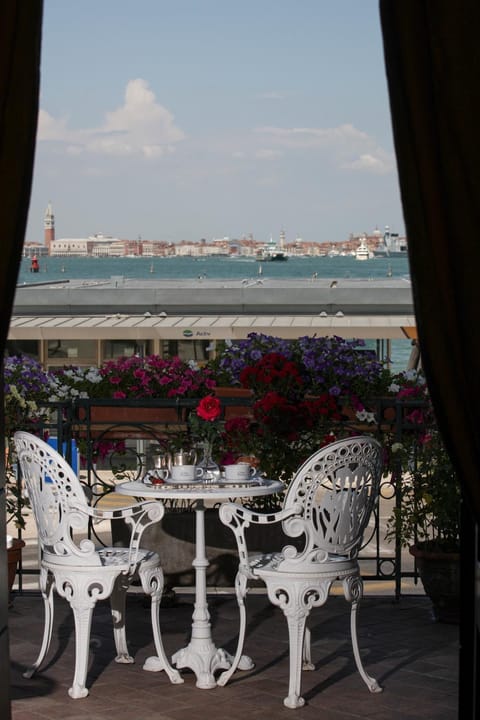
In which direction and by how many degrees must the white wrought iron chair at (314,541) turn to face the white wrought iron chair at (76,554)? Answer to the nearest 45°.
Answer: approximately 45° to its left

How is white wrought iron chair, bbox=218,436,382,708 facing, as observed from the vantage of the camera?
facing away from the viewer and to the left of the viewer

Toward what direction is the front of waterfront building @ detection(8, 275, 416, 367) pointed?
toward the camera

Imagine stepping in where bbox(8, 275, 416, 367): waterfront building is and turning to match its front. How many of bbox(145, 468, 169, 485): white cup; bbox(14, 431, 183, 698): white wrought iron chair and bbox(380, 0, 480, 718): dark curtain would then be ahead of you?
3

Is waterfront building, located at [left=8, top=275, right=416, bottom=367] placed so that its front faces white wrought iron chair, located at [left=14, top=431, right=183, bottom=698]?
yes

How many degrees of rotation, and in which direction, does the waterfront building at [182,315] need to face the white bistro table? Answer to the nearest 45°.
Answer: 0° — it already faces it

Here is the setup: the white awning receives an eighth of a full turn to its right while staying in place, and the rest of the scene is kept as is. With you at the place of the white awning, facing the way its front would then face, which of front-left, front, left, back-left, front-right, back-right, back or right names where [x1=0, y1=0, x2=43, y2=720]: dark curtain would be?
front-left

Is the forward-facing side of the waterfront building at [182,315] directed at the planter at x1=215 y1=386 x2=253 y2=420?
yes

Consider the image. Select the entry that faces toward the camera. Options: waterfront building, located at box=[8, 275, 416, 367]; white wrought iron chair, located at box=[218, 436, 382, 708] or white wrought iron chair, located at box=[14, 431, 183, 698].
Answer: the waterfront building

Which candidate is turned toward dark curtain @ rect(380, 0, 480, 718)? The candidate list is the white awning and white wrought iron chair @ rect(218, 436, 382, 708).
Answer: the white awning

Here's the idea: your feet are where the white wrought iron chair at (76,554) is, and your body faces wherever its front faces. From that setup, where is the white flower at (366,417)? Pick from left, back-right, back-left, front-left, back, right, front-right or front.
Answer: front

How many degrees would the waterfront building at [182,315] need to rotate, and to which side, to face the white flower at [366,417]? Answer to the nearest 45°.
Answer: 0° — it already faces it

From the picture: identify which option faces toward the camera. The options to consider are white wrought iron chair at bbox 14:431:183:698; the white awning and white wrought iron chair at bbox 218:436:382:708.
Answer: the white awning

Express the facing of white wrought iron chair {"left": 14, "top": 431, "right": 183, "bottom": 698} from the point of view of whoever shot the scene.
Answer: facing away from the viewer and to the right of the viewer

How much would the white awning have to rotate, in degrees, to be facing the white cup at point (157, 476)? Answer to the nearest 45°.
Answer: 0° — it already faces it

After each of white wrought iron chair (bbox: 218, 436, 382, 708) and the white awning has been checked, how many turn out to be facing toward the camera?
1

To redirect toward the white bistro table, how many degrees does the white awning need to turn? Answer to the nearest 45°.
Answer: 0° — it already faces it

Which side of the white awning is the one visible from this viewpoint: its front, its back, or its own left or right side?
front

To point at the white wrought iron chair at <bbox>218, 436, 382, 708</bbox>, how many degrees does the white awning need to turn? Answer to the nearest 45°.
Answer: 0° — it already faces it
